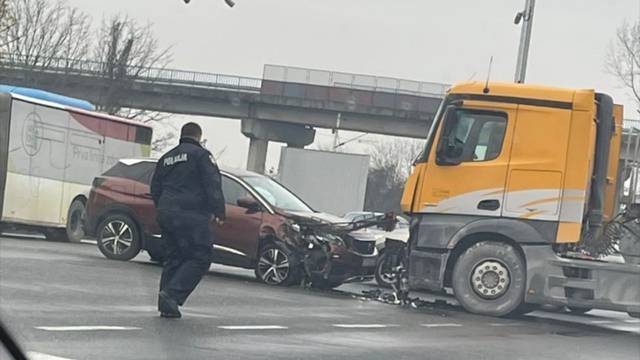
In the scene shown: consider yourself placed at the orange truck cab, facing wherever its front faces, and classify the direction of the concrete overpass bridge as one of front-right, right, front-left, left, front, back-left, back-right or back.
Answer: front-right

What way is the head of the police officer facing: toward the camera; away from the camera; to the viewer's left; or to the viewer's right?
away from the camera

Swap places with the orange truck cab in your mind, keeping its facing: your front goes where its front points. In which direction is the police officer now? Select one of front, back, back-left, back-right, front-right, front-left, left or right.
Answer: front-left

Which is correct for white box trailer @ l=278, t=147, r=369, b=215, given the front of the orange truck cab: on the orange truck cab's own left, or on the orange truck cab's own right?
on the orange truck cab's own right

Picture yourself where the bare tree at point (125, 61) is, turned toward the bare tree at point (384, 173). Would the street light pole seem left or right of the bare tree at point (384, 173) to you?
right

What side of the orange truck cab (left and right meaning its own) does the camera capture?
left

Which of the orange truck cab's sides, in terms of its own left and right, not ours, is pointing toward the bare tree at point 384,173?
right

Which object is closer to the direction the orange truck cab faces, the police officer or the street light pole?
the police officer

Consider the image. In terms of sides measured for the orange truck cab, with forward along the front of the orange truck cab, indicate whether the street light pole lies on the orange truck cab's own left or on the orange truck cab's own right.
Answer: on the orange truck cab's own right
